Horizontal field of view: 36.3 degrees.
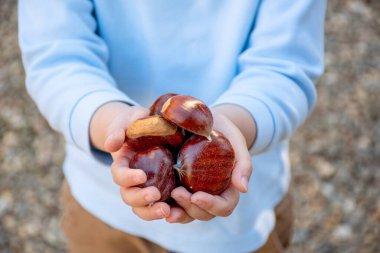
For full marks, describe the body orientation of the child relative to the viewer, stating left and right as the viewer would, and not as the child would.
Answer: facing the viewer
